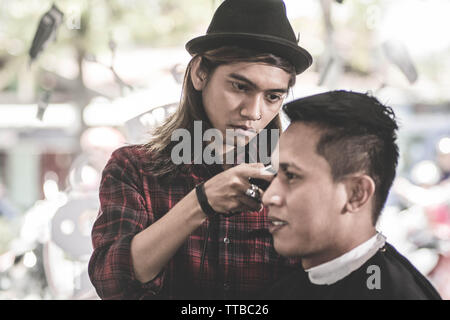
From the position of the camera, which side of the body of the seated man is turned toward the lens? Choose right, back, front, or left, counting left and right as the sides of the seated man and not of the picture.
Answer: left
